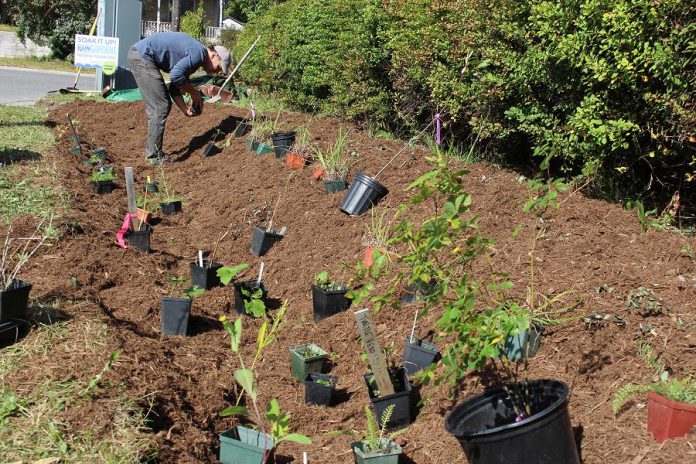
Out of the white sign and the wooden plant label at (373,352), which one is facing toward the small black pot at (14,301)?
the white sign

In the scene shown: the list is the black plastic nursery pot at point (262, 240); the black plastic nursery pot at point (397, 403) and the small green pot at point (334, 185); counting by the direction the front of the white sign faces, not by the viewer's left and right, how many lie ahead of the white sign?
3

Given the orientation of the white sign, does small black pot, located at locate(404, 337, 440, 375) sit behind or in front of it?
in front

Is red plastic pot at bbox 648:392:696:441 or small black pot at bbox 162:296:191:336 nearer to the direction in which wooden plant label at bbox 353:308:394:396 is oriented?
the red plastic pot

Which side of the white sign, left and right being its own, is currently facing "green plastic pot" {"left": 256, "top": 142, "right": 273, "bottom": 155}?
front

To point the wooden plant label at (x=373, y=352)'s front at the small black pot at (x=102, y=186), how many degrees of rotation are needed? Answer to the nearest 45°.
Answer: approximately 135° to its right

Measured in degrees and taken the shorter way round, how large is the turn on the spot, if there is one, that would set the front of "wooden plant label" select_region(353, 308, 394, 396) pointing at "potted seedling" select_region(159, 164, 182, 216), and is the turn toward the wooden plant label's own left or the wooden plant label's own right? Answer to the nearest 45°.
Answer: approximately 135° to the wooden plant label's own right

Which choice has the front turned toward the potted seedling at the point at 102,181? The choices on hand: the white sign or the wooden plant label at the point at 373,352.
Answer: the white sign

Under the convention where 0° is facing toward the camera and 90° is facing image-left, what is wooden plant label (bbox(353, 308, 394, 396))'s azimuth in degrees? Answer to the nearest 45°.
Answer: approximately 0°

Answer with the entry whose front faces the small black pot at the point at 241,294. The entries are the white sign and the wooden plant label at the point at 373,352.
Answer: the white sign

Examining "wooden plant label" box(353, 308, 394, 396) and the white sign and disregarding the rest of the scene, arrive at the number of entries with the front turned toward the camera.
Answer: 2

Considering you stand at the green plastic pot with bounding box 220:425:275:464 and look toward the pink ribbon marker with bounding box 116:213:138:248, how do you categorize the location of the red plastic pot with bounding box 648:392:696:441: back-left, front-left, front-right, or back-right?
back-right
